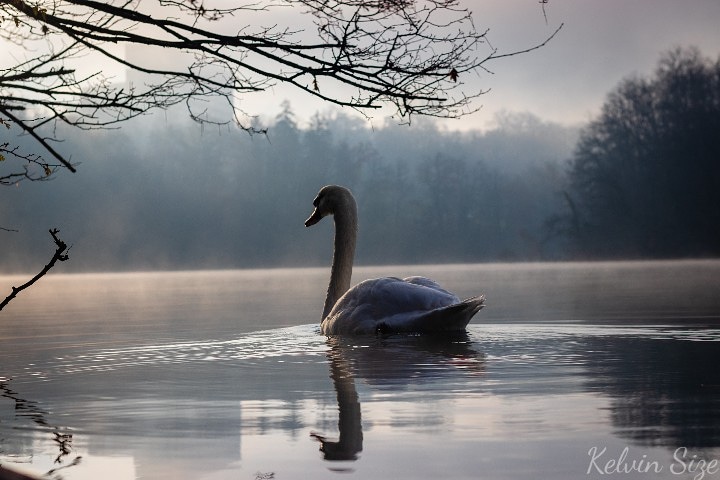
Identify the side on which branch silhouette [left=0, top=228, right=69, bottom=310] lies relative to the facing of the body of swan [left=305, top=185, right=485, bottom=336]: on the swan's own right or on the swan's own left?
on the swan's own left

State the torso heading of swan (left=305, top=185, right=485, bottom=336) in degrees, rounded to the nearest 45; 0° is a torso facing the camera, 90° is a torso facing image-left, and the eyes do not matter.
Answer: approximately 90°
